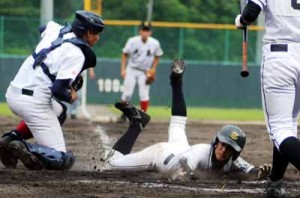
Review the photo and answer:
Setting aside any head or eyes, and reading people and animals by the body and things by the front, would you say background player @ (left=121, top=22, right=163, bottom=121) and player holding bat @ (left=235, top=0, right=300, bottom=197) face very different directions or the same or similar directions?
very different directions

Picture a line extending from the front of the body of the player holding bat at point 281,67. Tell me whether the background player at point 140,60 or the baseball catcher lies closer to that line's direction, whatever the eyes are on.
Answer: the background player

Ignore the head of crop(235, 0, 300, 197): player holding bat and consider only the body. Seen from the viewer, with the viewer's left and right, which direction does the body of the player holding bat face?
facing away from the viewer

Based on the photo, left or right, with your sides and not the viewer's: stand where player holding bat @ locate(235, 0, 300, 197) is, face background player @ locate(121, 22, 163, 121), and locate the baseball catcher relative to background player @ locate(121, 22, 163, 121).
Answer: left

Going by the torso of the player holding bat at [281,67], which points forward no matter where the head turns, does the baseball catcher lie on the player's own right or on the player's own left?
on the player's own left

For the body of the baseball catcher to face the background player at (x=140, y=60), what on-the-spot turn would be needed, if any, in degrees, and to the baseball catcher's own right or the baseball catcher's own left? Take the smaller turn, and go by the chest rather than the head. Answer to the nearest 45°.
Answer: approximately 45° to the baseball catcher's own left

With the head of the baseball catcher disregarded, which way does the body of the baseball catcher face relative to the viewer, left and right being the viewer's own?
facing away from the viewer and to the right of the viewer
